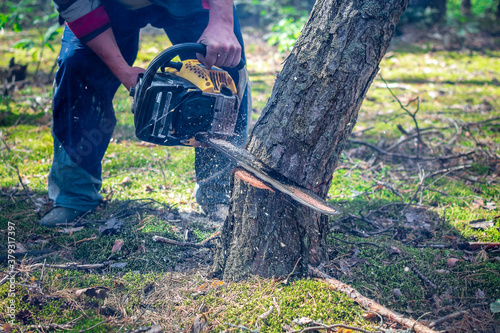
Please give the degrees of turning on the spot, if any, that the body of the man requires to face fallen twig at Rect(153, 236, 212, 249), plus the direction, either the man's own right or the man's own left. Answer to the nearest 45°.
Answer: approximately 45° to the man's own left

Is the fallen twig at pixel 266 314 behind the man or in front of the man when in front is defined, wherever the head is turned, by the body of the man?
in front

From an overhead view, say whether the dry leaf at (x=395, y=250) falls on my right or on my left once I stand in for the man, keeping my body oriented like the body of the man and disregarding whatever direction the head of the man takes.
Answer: on my left

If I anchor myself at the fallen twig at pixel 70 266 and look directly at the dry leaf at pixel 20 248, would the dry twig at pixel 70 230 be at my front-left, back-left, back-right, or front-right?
front-right

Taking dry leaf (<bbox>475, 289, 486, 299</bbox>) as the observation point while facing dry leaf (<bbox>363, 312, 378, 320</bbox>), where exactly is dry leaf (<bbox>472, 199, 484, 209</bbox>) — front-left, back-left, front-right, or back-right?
back-right

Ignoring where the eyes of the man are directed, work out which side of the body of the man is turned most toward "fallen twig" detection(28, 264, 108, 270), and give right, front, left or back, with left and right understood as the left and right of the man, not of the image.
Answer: front

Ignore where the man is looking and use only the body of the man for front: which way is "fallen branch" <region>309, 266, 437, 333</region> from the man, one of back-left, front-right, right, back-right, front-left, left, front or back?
front-left

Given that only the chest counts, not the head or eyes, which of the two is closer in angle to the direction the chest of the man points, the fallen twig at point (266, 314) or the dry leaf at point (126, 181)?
the fallen twig

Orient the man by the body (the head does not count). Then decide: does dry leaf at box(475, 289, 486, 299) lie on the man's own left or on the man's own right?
on the man's own left

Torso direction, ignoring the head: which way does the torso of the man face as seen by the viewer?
toward the camera

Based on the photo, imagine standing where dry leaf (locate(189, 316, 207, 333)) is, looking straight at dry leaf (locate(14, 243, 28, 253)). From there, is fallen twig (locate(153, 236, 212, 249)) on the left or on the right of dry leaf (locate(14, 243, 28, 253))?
right
